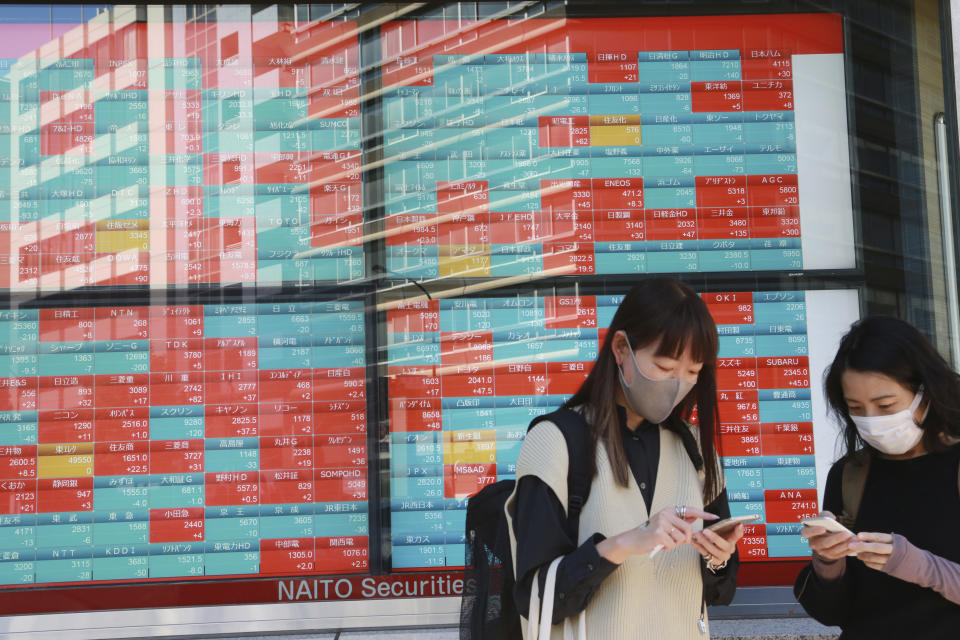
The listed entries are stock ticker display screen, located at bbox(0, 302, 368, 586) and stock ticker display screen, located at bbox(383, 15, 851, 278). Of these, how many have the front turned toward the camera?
2

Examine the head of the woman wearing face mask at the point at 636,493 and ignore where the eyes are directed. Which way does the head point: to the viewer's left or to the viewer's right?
to the viewer's right

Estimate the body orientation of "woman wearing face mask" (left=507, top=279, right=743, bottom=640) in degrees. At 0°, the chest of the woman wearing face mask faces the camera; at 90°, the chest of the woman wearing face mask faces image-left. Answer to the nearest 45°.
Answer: approximately 315°

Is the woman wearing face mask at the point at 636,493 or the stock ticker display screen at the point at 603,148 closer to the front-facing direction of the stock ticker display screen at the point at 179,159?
the woman wearing face mask

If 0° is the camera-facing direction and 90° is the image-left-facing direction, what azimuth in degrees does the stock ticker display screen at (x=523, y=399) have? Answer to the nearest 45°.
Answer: approximately 0°

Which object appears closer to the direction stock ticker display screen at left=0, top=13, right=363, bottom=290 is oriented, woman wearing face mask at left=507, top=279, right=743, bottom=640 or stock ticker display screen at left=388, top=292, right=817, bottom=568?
the woman wearing face mask

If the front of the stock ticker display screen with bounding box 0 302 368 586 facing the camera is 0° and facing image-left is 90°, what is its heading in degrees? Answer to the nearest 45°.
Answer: approximately 0°
